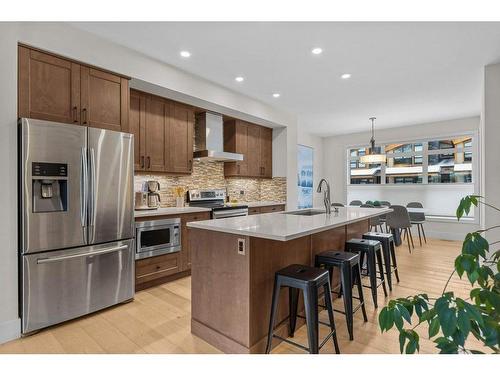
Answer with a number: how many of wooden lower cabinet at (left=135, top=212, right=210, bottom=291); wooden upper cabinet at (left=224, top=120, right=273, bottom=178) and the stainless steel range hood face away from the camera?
0

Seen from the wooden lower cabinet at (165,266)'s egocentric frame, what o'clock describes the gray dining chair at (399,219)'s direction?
The gray dining chair is roughly at 10 o'clock from the wooden lower cabinet.

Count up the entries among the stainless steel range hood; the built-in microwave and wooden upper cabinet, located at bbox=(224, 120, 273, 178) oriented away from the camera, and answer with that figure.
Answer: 0

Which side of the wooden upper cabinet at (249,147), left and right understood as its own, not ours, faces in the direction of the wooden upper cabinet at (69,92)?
right

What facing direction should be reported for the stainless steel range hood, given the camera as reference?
facing the viewer and to the right of the viewer

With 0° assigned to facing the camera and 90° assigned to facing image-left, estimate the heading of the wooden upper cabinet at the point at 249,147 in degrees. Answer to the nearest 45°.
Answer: approximately 315°

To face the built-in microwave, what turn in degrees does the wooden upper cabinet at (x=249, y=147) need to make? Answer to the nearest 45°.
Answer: approximately 90° to its right

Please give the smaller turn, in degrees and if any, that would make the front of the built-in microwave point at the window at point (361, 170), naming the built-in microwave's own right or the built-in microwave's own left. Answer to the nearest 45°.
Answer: approximately 90° to the built-in microwave's own left

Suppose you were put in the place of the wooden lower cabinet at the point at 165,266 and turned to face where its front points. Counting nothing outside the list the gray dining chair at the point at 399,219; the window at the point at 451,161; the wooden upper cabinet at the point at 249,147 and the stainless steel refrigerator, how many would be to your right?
1

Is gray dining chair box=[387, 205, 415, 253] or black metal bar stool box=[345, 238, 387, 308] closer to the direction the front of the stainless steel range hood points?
the black metal bar stool
